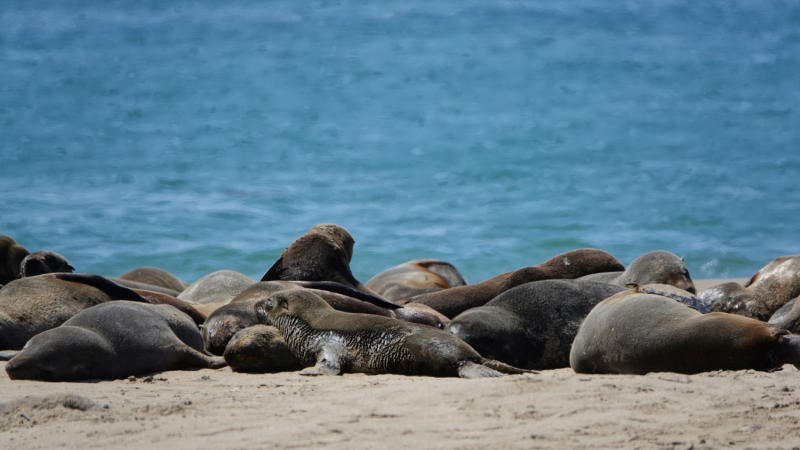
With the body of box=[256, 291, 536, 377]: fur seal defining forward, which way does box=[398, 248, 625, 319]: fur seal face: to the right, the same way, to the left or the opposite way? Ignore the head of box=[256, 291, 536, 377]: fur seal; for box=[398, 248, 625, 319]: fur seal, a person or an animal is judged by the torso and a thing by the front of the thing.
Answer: the opposite way

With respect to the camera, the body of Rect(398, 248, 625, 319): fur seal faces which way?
to the viewer's right

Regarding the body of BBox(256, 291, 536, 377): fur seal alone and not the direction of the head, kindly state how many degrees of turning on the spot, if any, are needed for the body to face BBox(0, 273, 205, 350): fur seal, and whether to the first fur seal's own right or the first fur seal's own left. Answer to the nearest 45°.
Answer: approximately 45° to the first fur seal's own right

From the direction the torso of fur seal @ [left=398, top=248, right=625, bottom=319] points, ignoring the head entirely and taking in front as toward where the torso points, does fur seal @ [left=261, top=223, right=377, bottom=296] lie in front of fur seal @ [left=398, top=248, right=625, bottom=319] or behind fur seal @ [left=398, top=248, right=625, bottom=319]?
behind

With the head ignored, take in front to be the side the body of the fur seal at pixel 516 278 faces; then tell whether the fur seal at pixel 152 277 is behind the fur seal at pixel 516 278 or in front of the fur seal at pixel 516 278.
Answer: behind

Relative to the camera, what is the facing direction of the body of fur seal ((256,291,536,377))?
to the viewer's left

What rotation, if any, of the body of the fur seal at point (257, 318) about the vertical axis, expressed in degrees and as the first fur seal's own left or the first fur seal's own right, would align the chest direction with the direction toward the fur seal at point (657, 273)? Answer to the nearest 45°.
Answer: approximately 180°

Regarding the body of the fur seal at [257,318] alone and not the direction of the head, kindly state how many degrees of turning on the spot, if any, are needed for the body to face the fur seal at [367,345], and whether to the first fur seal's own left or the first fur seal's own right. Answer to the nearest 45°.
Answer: approximately 135° to the first fur seal's own left

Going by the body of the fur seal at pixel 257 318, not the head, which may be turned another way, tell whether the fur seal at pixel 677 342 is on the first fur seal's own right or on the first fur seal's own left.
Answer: on the first fur seal's own left
